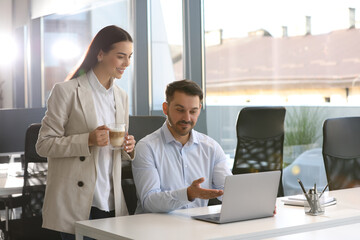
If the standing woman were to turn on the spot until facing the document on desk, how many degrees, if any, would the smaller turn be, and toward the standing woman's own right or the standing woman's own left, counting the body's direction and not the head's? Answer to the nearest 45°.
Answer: approximately 45° to the standing woman's own left

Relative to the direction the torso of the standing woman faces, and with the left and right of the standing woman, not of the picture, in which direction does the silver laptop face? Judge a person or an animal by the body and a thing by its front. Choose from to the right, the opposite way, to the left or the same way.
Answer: the opposite way

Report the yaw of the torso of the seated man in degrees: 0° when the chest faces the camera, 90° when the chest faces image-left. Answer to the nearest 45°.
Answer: approximately 315°

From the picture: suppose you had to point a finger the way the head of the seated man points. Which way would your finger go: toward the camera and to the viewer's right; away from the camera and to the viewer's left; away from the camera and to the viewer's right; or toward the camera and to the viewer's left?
toward the camera and to the viewer's right

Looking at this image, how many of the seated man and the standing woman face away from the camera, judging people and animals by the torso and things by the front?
0

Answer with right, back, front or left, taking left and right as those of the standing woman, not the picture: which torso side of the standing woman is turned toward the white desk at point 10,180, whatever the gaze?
back

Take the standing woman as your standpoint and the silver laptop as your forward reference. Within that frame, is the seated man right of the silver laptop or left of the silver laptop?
left

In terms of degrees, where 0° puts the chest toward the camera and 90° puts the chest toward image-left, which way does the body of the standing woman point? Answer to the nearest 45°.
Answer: approximately 315°

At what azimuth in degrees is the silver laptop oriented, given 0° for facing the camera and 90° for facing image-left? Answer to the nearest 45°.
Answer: approximately 135°

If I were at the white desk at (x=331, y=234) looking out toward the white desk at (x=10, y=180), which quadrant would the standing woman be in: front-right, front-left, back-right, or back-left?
front-left

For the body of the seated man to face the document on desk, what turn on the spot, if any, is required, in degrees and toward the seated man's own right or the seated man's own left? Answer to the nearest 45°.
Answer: approximately 45° to the seated man's own left

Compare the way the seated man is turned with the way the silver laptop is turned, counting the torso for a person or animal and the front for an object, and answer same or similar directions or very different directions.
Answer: very different directions

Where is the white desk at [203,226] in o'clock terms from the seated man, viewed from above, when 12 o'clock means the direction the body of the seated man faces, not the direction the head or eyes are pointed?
The white desk is roughly at 1 o'clock from the seated man.

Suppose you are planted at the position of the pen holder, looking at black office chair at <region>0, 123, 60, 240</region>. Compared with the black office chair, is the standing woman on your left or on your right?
left

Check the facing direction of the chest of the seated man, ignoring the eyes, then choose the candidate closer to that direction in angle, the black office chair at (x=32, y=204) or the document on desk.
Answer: the document on desk
